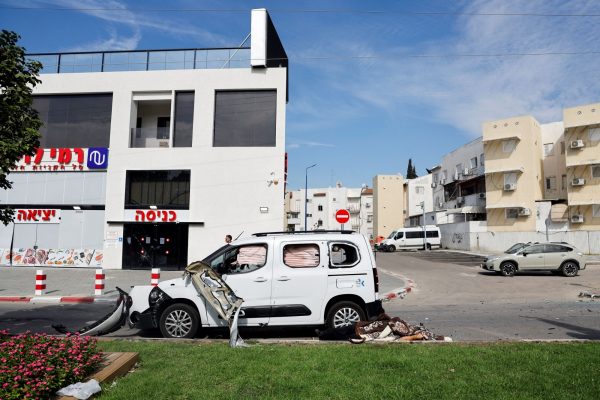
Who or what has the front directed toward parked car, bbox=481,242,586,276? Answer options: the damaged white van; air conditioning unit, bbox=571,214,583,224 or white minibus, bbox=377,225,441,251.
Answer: the air conditioning unit

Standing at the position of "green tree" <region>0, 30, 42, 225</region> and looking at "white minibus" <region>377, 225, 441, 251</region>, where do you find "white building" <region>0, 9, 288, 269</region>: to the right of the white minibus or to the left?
left

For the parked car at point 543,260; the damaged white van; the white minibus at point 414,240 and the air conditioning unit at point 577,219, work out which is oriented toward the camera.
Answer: the air conditioning unit

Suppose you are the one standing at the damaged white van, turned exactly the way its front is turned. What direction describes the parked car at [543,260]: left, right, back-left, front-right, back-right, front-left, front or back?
back-right

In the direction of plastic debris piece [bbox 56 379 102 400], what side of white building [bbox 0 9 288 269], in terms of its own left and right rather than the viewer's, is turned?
front

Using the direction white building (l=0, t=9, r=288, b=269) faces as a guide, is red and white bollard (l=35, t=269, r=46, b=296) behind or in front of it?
in front

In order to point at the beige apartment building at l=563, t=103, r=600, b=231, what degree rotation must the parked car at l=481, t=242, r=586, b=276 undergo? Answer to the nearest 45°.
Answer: approximately 90° to its right

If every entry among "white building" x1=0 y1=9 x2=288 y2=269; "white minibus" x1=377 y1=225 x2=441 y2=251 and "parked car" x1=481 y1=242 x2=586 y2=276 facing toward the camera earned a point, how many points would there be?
1

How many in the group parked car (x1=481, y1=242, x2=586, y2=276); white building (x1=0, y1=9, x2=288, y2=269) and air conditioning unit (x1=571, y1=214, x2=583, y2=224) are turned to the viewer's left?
1

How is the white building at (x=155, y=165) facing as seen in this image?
toward the camera

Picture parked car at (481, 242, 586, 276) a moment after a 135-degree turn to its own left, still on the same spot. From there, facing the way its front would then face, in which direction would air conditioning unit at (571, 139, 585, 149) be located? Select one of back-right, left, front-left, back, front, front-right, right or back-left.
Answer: back-left

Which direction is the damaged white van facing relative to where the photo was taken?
to the viewer's left

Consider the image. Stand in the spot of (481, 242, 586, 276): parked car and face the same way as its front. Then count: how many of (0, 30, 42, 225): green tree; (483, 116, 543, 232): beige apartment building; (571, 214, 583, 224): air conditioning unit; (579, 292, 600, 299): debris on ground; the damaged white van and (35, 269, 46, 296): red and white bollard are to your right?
2

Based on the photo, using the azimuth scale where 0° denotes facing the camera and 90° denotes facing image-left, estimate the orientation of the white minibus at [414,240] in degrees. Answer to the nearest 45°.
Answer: approximately 90°

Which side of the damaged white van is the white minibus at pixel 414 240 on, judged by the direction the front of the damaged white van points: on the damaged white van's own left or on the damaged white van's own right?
on the damaged white van's own right
